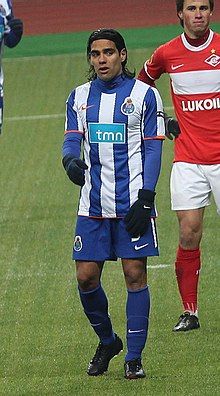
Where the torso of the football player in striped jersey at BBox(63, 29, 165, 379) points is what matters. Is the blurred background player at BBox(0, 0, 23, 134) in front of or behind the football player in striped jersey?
behind

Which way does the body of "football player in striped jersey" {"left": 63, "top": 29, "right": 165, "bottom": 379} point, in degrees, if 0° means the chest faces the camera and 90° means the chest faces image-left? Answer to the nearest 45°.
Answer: approximately 0°
